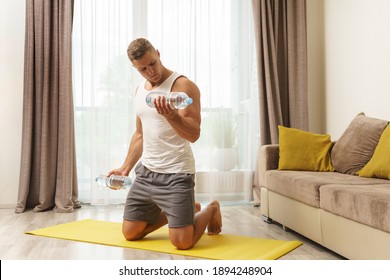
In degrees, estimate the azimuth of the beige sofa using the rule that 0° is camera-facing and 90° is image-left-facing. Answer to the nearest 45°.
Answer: approximately 45°

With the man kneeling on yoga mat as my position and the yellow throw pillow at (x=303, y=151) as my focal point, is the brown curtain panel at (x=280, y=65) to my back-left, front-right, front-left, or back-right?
front-left

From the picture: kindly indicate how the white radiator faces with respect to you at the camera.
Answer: facing the viewer

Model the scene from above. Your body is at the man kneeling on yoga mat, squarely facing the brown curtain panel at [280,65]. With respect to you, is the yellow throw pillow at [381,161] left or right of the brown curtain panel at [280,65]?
right

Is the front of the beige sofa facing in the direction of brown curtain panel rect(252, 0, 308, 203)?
no

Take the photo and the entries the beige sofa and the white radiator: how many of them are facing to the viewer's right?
0

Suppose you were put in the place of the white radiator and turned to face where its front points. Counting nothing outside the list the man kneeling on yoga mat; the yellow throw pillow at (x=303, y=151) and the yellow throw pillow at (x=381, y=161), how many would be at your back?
0

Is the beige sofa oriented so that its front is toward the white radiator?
no

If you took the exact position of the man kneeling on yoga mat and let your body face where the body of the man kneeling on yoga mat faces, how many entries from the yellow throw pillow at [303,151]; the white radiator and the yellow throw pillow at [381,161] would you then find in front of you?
0

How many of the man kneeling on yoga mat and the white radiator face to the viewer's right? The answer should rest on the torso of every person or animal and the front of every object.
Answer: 0

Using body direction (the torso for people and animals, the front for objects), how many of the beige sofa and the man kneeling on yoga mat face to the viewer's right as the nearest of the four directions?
0

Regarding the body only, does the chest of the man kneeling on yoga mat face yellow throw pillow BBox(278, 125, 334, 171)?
no

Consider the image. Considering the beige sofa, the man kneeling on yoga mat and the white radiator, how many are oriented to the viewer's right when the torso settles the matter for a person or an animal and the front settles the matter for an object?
0

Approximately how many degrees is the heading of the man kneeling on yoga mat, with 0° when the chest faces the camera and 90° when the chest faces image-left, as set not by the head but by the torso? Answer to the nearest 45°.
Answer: approximately 45°

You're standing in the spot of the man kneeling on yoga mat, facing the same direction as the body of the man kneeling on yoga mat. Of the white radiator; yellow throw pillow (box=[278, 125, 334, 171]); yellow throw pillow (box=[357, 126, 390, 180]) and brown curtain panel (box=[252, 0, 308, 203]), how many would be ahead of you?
0

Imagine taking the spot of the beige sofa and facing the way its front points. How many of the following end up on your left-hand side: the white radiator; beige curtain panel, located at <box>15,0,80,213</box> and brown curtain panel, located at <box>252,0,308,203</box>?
0

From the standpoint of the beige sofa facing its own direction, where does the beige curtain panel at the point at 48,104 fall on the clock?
The beige curtain panel is roughly at 2 o'clock from the beige sofa.
